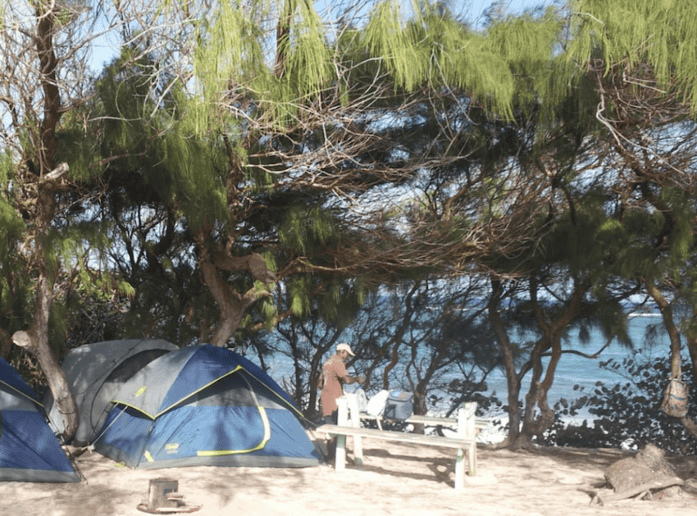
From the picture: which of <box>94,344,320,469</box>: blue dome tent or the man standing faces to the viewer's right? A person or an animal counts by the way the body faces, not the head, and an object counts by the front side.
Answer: the man standing

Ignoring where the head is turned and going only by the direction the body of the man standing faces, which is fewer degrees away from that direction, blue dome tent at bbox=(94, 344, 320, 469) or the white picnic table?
the white picnic table

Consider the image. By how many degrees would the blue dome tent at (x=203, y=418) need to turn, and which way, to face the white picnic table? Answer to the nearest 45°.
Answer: approximately 90° to its left

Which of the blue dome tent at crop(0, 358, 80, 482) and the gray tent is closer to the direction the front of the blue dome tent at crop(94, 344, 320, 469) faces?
the blue dome tent

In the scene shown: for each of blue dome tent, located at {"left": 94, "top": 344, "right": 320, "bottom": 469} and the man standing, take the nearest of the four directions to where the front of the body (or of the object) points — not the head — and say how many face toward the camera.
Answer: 1

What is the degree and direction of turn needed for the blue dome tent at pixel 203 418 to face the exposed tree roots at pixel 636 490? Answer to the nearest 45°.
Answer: approximately 45° to its left

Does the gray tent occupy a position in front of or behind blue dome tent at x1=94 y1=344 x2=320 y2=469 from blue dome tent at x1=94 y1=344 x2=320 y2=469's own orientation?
behind

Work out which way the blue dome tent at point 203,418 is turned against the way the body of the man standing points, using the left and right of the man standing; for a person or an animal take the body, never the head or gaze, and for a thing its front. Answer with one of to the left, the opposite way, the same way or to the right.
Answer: to the right

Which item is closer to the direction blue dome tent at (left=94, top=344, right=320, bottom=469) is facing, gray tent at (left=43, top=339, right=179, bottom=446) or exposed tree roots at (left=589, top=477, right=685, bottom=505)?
the exposed tree roots

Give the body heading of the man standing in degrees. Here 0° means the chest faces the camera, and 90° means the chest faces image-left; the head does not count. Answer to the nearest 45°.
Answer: approximately 270°
